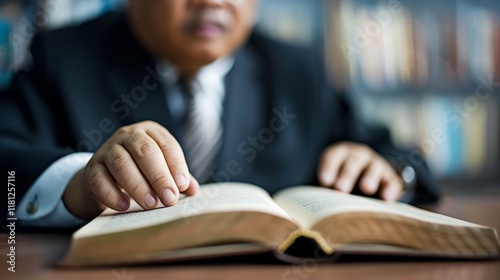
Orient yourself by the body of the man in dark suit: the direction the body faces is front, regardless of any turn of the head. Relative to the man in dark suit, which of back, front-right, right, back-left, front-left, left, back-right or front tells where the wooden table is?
front

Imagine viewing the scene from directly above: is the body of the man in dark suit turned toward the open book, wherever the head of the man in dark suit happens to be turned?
yes

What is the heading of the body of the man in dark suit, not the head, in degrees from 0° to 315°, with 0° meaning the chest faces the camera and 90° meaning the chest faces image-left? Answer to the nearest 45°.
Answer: approximately 0°
